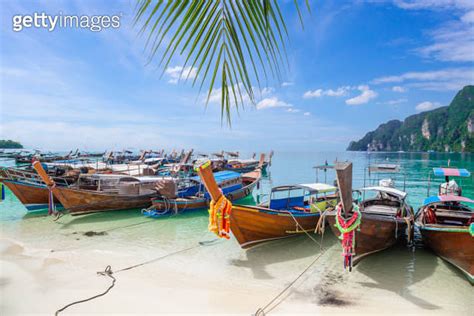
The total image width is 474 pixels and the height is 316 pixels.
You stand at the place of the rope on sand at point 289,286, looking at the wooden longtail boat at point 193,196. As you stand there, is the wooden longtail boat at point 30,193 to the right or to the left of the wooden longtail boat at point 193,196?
left

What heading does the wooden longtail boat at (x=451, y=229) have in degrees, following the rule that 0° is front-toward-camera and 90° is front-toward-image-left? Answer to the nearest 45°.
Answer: approximately 315°

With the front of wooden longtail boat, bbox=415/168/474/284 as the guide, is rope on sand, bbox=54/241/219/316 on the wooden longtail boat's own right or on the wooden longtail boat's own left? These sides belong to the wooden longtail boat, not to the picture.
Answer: on the wooden longtail boat's own right

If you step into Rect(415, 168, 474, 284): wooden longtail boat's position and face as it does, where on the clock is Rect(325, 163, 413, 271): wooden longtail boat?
Rect(325, 163, 413, 271): wooden longtail boat is roughly at 3 o'clock from Rect(415, 168, 474, 284): wooden longtail boat.

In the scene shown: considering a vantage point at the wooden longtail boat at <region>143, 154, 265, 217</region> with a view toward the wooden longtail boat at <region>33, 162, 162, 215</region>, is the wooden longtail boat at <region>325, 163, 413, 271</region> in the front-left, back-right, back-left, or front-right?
back-left

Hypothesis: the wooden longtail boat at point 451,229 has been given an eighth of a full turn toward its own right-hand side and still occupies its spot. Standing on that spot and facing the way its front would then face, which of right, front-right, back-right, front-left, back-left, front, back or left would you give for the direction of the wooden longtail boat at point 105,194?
right

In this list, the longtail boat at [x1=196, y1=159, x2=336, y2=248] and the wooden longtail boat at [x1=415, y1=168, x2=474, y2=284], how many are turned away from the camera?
0

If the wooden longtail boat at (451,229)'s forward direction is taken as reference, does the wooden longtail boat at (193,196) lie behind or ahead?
behind

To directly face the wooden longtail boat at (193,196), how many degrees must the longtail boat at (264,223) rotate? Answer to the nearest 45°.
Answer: approximately 90° to its right
